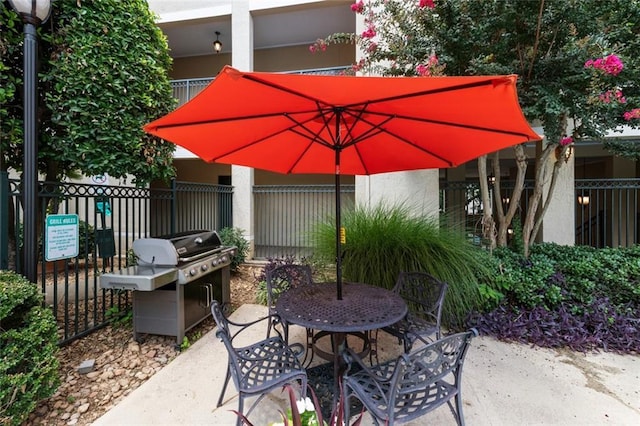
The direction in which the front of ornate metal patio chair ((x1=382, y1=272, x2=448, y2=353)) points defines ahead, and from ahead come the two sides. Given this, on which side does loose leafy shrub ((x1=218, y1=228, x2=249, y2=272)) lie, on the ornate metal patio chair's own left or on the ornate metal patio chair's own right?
on the ornate metal patio chair's own right

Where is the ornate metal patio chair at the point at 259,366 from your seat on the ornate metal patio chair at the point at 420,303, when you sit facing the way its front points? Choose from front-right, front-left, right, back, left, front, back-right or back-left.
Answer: front

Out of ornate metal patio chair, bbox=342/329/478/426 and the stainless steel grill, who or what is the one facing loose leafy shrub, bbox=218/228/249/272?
the ornate metal patio chair

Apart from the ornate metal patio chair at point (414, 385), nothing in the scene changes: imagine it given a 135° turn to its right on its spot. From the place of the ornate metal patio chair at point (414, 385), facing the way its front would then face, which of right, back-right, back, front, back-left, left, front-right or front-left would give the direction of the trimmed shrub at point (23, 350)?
back

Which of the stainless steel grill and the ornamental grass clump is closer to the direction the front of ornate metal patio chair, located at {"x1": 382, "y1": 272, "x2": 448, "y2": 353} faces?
the stainless steel grill

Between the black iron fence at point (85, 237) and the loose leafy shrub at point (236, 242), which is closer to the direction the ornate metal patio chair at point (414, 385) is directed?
the loose leafy shrub

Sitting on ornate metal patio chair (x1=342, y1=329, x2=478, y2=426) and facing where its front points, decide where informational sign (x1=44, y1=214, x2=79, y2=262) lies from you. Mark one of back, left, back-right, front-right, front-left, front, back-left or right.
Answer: front-left

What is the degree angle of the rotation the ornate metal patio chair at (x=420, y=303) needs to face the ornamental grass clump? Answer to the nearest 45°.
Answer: approximately 135° to its right

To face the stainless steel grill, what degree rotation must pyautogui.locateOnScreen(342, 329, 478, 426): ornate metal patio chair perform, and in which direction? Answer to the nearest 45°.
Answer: approximately 45° to its left

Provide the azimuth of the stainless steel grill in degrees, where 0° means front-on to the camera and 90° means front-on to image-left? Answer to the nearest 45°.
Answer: approximately 315°

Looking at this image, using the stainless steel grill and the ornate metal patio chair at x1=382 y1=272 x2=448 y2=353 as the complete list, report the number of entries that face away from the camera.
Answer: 0

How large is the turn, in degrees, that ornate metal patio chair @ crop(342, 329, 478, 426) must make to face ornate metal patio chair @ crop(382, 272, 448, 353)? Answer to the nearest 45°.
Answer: approximately 45° to its right

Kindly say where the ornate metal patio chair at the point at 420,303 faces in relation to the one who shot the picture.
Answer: facing the viewer and to the left of the viewer

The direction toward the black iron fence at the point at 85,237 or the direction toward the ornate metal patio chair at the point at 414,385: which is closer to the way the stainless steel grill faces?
the ornate metal patio chair

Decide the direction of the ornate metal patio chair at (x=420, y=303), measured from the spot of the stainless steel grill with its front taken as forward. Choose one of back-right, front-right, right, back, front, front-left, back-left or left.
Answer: front

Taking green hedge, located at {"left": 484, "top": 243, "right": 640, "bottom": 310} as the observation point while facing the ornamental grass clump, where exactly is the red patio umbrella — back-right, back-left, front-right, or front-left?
front-left

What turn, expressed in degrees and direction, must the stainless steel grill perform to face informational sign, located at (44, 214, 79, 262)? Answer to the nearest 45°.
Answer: approximately 135° to its right

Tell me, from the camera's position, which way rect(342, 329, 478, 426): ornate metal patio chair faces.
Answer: facing away from the viewer and to the left of the viewer

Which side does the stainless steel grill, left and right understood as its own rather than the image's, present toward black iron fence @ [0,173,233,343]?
back
